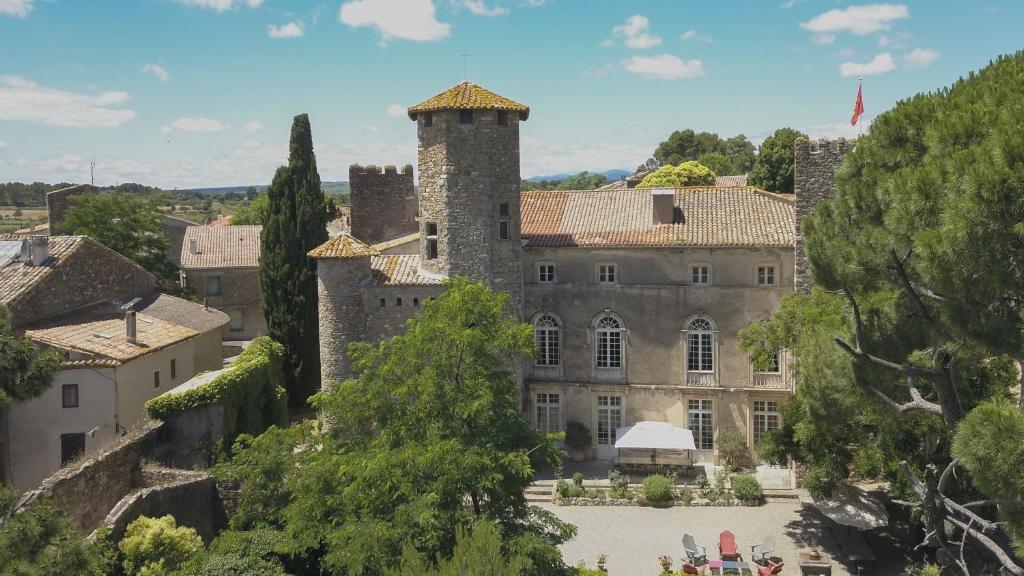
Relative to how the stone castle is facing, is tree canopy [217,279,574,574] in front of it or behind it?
in front

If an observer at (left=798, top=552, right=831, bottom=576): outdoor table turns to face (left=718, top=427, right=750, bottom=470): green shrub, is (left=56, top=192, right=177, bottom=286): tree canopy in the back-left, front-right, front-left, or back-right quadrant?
front-left

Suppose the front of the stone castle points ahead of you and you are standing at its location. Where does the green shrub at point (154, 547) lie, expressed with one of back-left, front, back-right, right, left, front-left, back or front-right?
front-right

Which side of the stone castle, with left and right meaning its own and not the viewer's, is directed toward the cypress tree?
right

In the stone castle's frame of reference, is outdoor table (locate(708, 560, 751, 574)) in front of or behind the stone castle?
in front

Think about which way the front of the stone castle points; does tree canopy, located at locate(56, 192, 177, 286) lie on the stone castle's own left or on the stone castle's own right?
on the stone castle's own right

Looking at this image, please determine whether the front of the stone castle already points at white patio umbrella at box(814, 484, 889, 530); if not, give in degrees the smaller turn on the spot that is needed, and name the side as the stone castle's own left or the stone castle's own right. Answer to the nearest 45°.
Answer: approximately 45° to the stone castle's own left

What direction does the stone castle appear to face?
toward the camera

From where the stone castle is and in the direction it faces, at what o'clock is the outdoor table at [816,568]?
The outdoor table is roughly at 11 o'clock from the stone castle.

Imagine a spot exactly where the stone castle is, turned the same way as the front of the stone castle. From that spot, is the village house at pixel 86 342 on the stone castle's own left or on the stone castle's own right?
on the stone castle's own right
